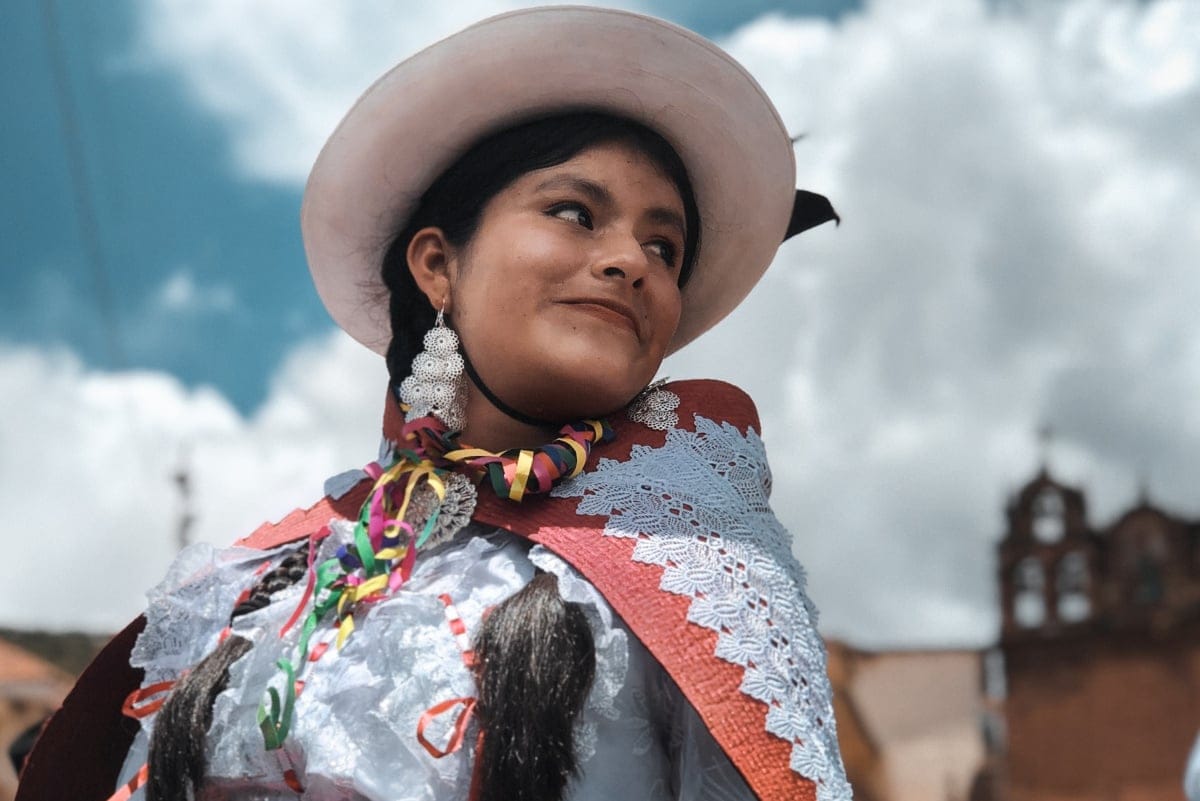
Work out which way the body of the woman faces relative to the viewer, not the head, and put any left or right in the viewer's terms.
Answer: facing the viewer and to the left of the viewer

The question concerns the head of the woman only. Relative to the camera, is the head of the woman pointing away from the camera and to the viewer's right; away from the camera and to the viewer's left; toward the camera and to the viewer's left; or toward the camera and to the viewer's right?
toward the camera and to the viewer's right
